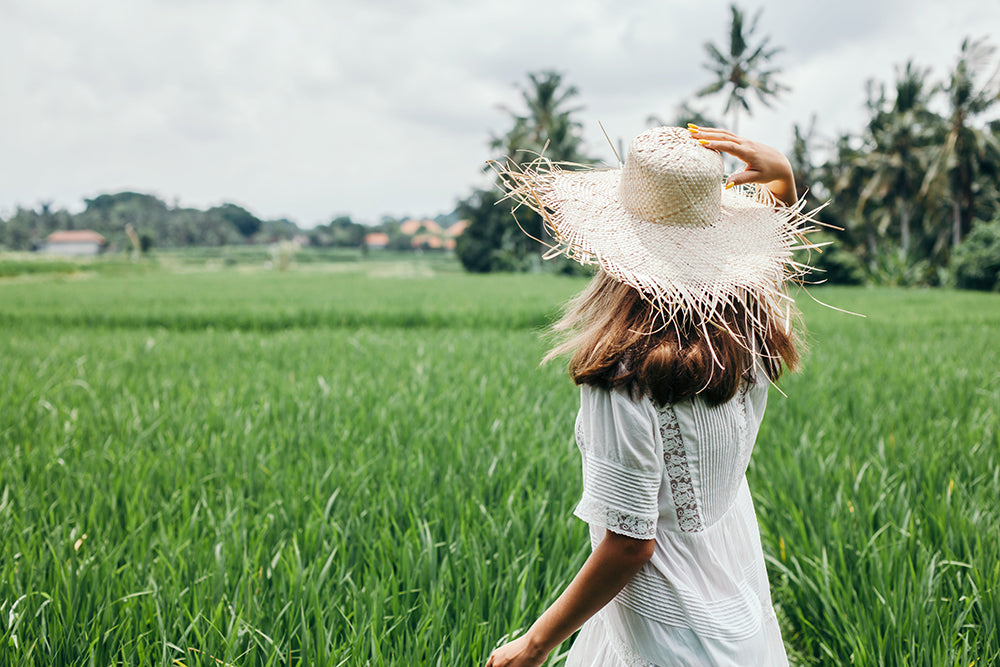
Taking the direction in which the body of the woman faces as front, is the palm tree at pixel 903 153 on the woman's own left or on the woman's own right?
on the woman's own right

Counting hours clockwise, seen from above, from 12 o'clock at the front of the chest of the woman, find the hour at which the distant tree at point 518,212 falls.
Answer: The distant tree is roughly at 1 o'clock from the woman.

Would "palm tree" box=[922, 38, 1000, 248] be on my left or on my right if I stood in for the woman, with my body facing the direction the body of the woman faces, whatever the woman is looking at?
on my right

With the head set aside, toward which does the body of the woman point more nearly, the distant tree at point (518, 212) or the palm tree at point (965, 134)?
the distant tree

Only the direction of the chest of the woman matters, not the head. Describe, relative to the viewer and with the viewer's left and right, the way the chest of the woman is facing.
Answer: facing away from the viewer and to the left of the viewer

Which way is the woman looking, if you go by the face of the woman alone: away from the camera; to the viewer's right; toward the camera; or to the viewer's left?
away from the camera
